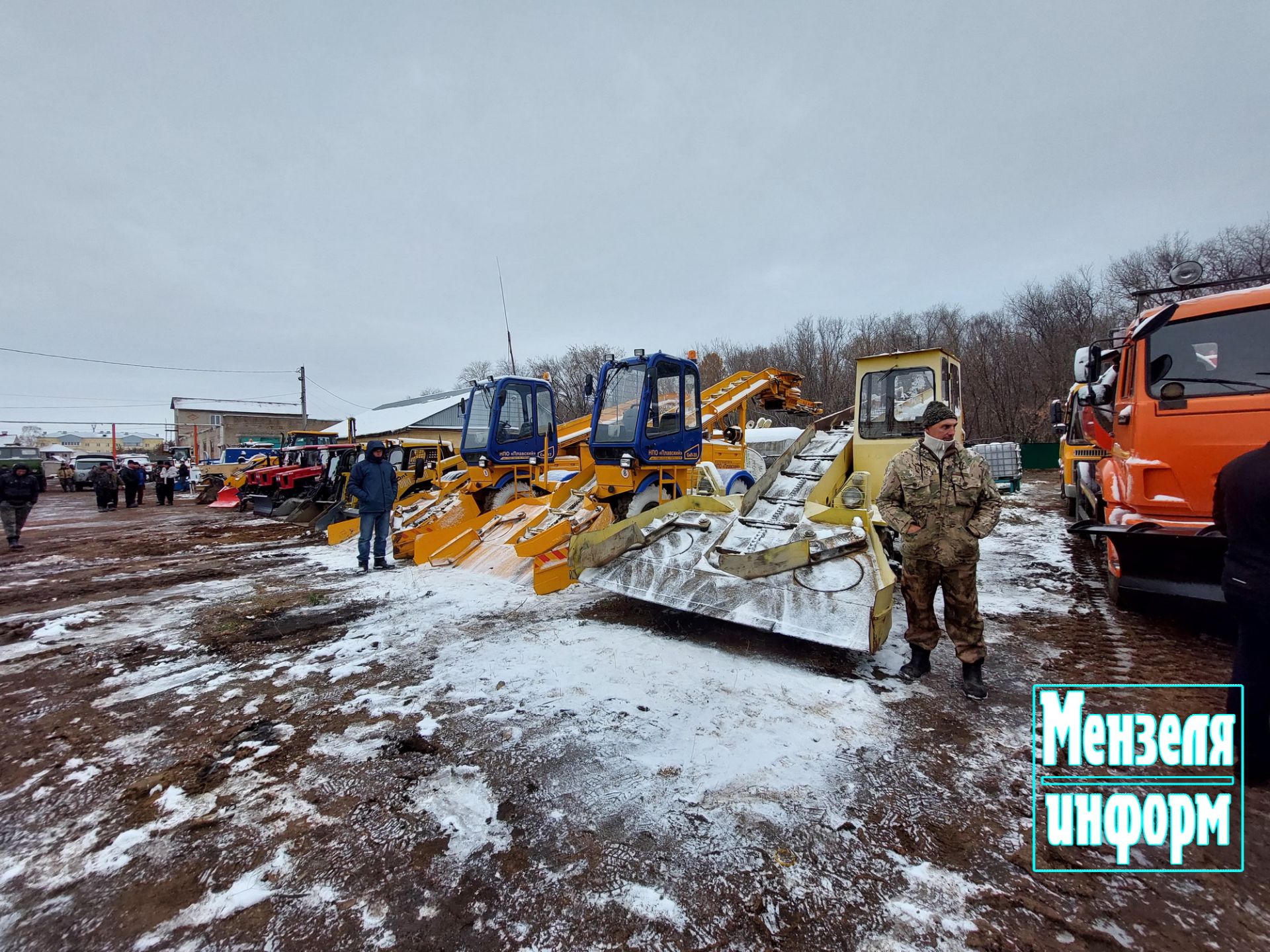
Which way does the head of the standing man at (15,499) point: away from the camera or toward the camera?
toward the camera

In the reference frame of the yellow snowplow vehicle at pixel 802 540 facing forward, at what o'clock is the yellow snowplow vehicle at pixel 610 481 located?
the yellow snowplow vehicle at pixel 610 481 is roughly at 3 o'clock from the yellow snowplow vehicle at pixel 802 540.

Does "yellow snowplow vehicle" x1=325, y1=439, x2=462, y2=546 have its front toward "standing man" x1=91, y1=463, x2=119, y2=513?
no

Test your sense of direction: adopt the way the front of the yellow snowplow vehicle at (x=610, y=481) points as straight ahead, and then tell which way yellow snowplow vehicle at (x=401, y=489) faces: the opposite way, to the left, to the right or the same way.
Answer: the same way

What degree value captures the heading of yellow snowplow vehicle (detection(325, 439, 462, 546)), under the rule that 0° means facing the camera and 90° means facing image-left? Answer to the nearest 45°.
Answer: approximately 45°

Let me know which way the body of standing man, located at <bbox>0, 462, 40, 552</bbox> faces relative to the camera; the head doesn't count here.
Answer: toward the camera

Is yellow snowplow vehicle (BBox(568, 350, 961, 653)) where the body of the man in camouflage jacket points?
no

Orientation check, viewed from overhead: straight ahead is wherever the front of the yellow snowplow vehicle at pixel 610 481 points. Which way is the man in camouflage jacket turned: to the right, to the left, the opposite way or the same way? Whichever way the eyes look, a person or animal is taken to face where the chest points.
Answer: the same way

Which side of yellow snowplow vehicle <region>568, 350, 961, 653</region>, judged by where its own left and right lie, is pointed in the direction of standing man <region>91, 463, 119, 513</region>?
right

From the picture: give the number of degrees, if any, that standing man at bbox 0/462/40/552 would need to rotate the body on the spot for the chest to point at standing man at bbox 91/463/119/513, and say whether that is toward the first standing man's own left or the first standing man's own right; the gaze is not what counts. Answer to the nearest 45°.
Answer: approximately 180°

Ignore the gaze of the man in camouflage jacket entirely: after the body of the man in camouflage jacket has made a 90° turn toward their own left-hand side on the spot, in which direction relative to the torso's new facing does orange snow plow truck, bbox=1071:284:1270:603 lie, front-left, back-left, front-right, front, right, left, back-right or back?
front-left

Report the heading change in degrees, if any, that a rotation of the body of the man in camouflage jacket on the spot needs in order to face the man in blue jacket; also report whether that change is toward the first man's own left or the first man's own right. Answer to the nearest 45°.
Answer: approximately 90° to the first man's own right

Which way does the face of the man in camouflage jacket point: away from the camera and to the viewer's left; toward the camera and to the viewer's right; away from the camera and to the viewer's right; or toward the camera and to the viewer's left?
toward the camera and to the viewer's right

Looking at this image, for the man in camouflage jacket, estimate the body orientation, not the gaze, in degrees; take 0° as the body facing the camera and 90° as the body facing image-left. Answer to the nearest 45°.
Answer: approximately 0°

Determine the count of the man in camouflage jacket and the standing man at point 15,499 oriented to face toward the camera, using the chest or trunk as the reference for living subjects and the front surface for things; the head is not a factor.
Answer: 2

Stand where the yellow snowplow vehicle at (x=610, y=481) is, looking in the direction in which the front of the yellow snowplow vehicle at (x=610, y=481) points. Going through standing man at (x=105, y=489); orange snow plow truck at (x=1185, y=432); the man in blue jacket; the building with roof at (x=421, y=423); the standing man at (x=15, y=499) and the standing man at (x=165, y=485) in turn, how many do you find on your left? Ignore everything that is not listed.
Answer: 1

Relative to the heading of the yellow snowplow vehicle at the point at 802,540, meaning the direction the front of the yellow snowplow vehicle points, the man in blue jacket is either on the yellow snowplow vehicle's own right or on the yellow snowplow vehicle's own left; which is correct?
on the yellow snowplow vehicle's own right

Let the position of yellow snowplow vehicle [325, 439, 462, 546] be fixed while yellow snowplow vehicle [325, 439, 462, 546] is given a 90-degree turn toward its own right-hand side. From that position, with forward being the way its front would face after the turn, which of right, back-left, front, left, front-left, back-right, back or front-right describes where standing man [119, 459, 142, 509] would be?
front

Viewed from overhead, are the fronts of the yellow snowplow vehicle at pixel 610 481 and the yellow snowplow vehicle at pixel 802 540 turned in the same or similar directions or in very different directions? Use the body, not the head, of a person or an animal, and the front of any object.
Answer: same or similar directions
